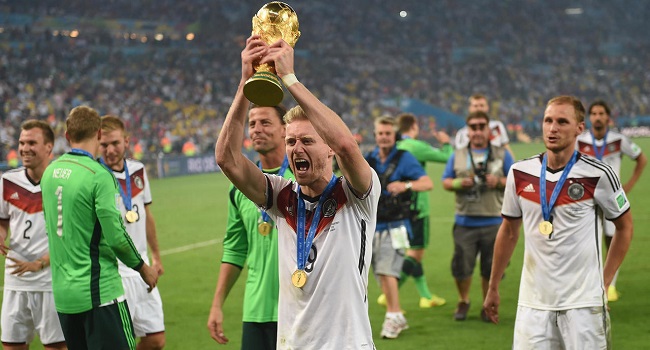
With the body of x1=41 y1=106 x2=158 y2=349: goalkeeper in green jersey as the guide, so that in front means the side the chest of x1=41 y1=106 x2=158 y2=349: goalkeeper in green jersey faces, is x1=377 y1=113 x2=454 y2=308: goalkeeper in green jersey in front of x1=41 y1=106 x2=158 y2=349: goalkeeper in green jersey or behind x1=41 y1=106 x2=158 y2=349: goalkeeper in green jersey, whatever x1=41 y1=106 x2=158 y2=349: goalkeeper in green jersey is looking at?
in front

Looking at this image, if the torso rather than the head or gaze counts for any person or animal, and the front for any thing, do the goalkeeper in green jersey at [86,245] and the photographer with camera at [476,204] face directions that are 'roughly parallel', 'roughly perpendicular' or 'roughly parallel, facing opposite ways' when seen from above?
roughly parallel, facing opposite ways

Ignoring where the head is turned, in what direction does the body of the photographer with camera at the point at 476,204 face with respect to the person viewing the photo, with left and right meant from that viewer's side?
facing the viewer

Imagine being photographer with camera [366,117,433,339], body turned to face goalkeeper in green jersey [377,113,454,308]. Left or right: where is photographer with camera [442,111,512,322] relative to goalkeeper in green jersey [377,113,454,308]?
right

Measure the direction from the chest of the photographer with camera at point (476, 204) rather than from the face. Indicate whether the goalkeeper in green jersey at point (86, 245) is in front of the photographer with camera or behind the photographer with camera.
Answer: in front

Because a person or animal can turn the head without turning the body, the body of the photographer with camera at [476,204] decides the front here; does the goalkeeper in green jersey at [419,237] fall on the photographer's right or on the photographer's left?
on the photographer's right

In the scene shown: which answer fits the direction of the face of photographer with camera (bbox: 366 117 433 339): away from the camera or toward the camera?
toward the camera

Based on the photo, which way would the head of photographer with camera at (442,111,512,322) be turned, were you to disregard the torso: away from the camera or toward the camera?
toward the camera

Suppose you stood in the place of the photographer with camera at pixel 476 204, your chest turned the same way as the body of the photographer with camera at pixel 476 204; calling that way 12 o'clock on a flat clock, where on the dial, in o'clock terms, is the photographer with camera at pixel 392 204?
the photographer with camera at pixel 392 204 is roughly at 2 o'clock from the photographer with camera at pixel 476 204.

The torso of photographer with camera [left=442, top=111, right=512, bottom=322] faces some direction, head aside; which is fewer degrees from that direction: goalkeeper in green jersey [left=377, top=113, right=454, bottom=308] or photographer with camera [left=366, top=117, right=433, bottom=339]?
the photographer with camera

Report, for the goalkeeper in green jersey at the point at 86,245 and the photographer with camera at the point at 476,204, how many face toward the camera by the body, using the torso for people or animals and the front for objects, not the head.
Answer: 1

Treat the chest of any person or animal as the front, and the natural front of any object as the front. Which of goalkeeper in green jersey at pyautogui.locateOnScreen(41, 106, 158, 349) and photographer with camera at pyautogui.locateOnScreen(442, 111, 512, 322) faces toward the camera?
the photographer with camera

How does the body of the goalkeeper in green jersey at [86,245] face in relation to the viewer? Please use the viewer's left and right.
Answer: facing away from the viewer and to the right of the viewer
